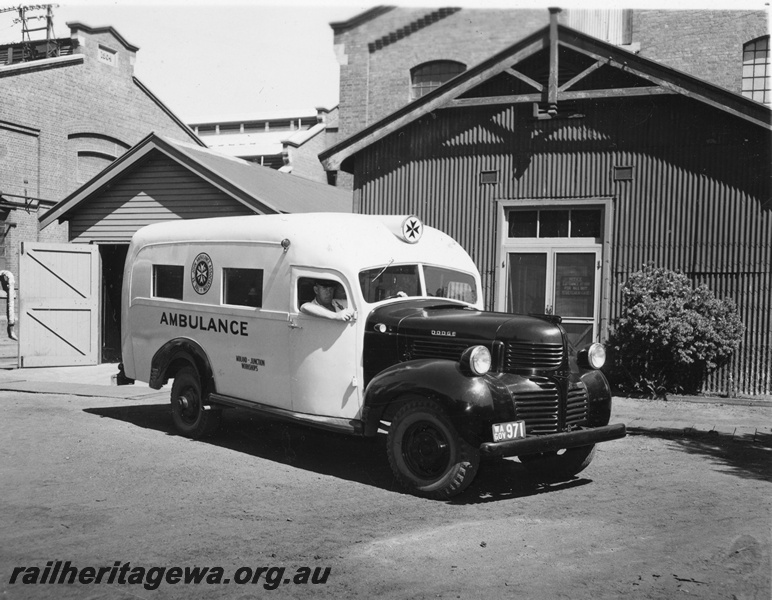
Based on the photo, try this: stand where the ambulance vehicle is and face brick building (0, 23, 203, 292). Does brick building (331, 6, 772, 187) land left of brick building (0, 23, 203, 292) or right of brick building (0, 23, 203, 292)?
right

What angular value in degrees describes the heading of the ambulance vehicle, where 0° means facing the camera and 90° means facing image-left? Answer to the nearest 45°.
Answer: approximately 315°

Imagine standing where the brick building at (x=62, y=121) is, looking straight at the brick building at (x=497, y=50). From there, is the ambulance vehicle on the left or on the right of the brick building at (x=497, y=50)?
right

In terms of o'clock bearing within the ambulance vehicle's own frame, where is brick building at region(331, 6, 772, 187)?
The brick building is roughly at 8 o'clock from the ambulance vehicle.

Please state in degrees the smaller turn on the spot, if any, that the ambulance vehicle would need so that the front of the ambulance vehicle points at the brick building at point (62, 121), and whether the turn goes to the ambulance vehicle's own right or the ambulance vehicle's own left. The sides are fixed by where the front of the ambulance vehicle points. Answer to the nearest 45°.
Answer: approximately 180°
